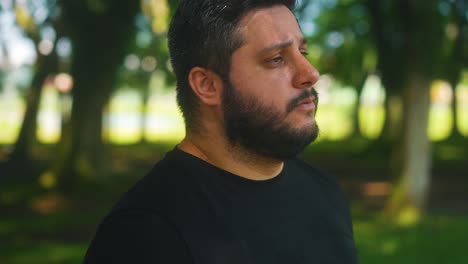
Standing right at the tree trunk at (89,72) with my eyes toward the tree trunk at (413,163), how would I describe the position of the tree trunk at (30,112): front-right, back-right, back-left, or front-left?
back-left

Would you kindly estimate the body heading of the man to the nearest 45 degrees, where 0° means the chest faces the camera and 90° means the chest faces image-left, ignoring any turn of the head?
approximately 315°

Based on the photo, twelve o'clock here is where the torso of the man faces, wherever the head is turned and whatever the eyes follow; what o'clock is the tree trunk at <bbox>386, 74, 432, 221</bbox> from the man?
The tree trunk is roughly at 8 o'clock from the man.

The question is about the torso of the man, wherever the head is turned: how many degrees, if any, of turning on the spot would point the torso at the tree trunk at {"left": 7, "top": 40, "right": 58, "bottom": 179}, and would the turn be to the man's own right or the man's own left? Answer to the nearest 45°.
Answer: approximately 135° to the man's own left

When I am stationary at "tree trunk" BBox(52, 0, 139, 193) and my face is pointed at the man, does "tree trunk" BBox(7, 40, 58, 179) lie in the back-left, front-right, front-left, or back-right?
back-right

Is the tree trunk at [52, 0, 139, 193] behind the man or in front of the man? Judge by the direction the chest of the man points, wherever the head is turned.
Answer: behind

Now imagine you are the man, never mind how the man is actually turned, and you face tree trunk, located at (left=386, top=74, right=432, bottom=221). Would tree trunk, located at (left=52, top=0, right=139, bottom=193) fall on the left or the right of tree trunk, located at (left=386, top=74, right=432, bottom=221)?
left

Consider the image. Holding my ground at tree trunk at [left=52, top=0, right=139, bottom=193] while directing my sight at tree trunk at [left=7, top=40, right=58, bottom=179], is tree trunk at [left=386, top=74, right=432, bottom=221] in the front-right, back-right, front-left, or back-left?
back-right

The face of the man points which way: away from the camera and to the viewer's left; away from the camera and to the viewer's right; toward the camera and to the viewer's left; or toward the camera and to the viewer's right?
toward the camera and to the viewer's right
